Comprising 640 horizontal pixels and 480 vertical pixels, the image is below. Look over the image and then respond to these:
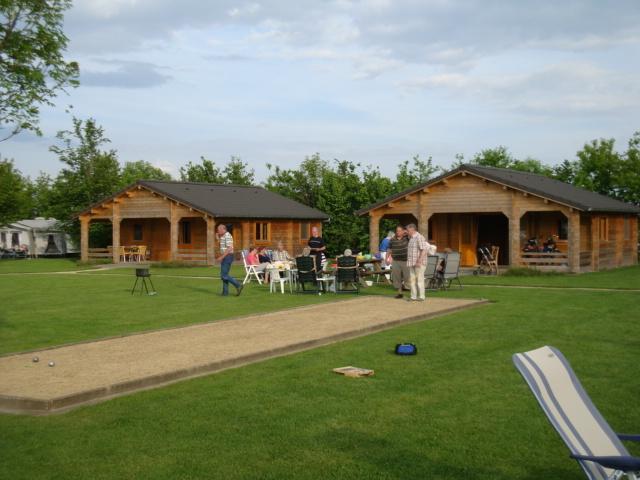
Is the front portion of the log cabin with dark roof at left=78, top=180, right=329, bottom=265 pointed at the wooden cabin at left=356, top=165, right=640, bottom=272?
no

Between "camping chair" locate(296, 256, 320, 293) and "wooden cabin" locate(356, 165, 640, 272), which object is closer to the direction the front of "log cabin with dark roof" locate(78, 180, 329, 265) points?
the camping chair

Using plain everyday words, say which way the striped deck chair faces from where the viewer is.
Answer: facing the viewer and to the right of the viewer

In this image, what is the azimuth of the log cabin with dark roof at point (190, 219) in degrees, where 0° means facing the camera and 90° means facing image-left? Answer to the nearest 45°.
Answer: approximately 45°

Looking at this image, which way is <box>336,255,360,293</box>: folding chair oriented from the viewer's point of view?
away from the camera

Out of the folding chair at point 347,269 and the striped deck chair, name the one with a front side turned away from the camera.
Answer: the folding chair

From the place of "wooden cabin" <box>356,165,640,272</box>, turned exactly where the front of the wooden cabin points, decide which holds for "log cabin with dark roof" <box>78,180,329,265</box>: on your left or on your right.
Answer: on your right

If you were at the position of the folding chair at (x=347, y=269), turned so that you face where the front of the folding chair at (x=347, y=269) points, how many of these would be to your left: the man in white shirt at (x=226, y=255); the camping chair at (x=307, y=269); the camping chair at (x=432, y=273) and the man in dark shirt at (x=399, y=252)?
2

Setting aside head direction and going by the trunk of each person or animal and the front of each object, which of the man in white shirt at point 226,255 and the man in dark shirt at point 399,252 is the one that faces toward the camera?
the man in dark shirt

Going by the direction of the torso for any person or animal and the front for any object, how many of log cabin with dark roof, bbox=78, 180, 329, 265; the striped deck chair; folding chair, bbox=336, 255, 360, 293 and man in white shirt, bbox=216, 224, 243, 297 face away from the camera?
1

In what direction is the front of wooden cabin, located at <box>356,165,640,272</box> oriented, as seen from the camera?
facing the viewer and to the left of the viewer

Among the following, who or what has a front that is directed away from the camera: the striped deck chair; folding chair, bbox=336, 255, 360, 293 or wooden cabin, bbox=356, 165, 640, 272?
the folding chair

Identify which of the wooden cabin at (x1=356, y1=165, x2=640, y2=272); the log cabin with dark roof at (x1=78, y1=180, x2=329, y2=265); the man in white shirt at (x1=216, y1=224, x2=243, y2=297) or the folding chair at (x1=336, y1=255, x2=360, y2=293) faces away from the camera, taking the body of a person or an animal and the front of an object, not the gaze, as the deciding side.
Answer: the folding chair

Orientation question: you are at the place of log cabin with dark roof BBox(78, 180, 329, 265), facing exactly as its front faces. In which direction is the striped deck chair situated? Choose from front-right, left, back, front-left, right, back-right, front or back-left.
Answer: front-left

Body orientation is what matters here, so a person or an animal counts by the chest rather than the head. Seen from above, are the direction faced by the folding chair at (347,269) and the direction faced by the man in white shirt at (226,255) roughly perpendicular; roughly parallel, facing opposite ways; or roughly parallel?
roughly perpendicular

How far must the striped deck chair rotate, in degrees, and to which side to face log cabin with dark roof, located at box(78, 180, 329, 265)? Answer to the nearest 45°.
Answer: approximately 180°
